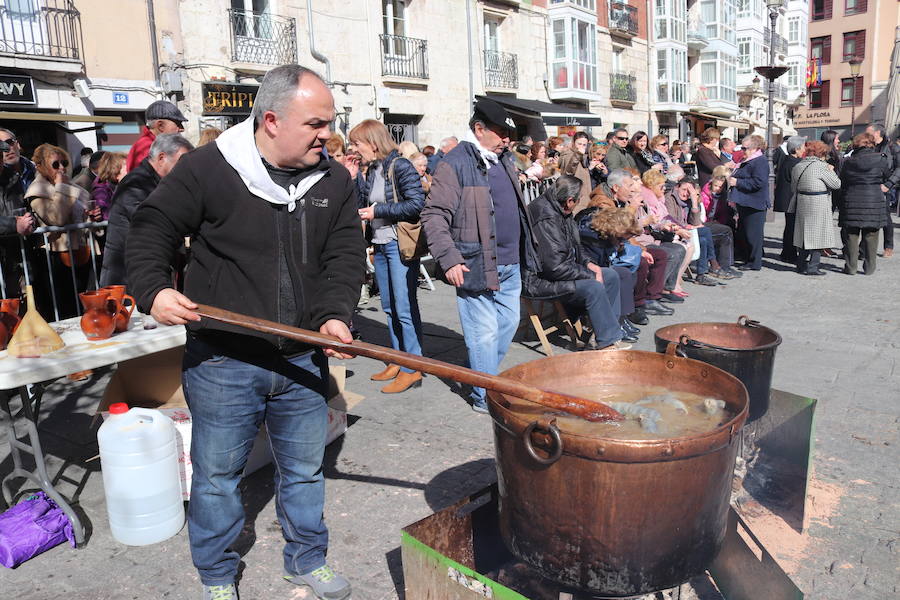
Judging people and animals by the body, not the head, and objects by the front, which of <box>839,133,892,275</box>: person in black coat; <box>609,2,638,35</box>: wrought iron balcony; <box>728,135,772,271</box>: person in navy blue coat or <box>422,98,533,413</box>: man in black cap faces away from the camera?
<box>839,133,892,275</box>: person in black coat

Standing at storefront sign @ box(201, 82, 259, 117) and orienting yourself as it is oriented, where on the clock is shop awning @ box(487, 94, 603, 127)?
The shop awning is roughly at 10 o'clock from the storefront sign.

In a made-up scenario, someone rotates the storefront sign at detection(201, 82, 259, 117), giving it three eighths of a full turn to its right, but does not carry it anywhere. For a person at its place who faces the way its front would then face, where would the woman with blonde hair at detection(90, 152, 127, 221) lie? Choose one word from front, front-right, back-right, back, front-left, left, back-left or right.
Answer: left

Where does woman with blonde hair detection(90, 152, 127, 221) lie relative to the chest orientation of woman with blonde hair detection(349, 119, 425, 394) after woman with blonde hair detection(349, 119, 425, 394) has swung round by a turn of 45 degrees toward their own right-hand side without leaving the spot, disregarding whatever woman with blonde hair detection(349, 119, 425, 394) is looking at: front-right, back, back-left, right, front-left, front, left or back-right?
front-right

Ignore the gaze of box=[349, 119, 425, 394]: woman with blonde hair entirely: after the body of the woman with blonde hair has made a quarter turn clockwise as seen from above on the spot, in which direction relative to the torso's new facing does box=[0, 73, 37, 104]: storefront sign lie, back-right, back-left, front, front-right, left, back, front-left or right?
front

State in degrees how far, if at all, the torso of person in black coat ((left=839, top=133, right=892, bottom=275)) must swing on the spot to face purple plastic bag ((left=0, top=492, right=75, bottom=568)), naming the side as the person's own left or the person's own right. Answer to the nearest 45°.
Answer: approximately 180°

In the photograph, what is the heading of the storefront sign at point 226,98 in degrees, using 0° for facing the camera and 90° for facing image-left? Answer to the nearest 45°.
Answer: approximately 315°

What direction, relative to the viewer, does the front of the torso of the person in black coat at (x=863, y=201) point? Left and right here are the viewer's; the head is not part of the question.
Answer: facing away from the viewer

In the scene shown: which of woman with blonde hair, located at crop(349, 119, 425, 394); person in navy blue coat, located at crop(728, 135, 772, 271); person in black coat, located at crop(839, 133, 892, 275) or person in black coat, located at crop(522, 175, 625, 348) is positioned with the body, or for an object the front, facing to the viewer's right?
person in black coat, located at crop(522, 175, 625, 348)

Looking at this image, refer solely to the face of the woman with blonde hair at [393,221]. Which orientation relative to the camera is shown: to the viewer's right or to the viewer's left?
to the viewer's left

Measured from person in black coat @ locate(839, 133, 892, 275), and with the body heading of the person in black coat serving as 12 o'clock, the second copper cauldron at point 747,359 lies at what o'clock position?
The second copper cauldron is roughly at 6 o'clock from the person in black coat.

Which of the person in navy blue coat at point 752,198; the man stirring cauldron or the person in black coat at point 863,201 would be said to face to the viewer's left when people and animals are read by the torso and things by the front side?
the person in navy blue coat at point 752,198

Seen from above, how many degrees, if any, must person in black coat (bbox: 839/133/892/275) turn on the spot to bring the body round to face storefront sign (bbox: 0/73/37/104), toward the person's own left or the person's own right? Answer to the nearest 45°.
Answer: approximately 90° to the person's own left

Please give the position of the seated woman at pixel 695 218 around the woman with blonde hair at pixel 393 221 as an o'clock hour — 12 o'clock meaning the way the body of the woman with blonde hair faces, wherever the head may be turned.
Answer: The seated woman is roughly at 6 o'clock from the woman with blonde hair.

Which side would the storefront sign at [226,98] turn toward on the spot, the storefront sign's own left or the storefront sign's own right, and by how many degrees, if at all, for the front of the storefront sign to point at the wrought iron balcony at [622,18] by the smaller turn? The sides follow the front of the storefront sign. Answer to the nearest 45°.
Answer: approximately 90° to the storefront sign's own left
